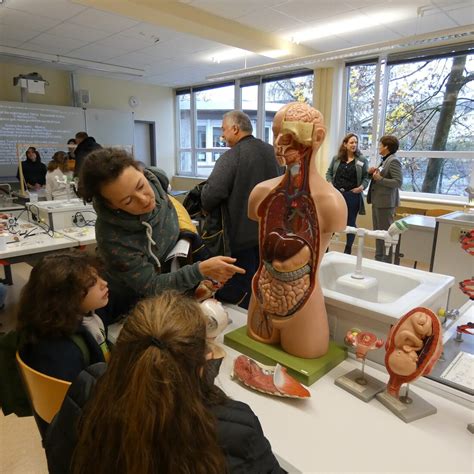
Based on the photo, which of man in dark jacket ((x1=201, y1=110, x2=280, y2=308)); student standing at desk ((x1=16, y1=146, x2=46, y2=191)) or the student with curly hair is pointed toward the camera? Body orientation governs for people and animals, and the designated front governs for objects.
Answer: the student standing at desk

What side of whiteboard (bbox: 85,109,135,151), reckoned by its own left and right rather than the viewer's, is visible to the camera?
front

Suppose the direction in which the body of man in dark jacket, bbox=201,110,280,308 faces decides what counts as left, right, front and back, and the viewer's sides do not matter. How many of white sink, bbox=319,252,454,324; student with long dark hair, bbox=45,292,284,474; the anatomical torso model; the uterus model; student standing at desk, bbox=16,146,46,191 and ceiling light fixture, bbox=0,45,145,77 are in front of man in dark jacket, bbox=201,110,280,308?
2

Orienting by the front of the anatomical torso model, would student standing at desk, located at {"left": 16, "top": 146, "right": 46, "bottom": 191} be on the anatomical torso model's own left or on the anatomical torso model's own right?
on the anatomical torso model's own right

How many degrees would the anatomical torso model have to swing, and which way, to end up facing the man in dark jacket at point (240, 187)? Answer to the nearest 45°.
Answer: approximately 135° to its right

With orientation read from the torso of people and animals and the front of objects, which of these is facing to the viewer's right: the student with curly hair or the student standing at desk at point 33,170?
the student with curly hair

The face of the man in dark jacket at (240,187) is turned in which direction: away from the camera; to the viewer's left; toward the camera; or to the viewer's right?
to the viewer's left

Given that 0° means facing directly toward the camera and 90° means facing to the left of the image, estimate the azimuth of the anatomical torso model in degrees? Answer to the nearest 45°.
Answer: approximately 45°

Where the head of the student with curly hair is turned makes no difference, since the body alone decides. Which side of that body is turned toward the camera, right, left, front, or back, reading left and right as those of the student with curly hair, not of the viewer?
right

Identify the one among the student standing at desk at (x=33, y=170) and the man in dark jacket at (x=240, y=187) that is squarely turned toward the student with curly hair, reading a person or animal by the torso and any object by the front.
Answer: the student standing at desk

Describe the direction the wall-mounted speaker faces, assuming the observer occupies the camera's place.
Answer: facing the viewer and to the right of the viewer

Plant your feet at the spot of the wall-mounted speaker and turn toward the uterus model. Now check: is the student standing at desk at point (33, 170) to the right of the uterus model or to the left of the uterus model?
right

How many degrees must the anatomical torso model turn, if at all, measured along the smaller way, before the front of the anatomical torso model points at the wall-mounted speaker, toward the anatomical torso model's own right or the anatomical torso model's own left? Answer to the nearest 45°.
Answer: approximately 90° to the anatomical torso model's own right

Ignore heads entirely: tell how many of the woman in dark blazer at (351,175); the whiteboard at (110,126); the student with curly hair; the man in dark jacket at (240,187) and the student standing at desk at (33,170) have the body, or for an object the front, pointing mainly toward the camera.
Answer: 3

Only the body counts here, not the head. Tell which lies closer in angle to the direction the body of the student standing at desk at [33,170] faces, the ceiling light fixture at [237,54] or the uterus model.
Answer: the uterus model

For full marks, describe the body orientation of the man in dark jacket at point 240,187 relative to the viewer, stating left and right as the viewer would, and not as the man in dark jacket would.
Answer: facing away from the viewer and to the left of the viewer

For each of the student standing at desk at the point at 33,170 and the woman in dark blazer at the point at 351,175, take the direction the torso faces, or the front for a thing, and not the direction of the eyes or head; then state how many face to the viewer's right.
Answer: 0

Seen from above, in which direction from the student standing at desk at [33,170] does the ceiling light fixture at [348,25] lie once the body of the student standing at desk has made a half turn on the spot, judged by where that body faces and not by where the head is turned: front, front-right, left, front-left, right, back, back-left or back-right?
back-right
